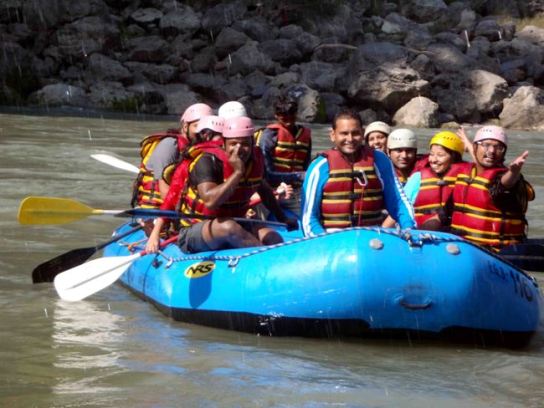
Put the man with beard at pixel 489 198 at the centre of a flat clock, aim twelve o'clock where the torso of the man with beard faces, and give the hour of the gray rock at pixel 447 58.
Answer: The gray rock is roughly at 6 o'clock from the man with beard.

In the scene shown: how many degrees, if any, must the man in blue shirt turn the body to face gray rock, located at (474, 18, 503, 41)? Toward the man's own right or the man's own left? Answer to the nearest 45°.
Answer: approximately 180°

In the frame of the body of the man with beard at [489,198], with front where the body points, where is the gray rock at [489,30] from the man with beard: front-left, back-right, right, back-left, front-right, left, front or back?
back

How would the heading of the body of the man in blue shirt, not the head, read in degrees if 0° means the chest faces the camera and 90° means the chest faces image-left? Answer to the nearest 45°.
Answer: approximately 0°

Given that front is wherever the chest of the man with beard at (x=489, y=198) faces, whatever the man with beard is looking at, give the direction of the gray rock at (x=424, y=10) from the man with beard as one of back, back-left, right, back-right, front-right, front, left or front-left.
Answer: back

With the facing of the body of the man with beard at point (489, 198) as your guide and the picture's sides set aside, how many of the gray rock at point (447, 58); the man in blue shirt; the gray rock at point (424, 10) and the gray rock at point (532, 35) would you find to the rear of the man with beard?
3

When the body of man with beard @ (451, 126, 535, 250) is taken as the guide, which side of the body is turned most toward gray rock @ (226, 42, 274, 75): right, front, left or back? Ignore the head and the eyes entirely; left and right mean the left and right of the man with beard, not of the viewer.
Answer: back

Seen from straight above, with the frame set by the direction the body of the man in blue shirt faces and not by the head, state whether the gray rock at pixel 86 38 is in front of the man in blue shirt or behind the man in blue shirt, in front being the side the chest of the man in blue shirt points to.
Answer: behind

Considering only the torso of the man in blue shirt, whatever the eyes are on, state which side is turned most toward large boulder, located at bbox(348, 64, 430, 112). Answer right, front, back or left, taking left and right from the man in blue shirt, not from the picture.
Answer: back

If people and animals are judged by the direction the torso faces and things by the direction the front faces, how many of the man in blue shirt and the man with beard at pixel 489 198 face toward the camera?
2
